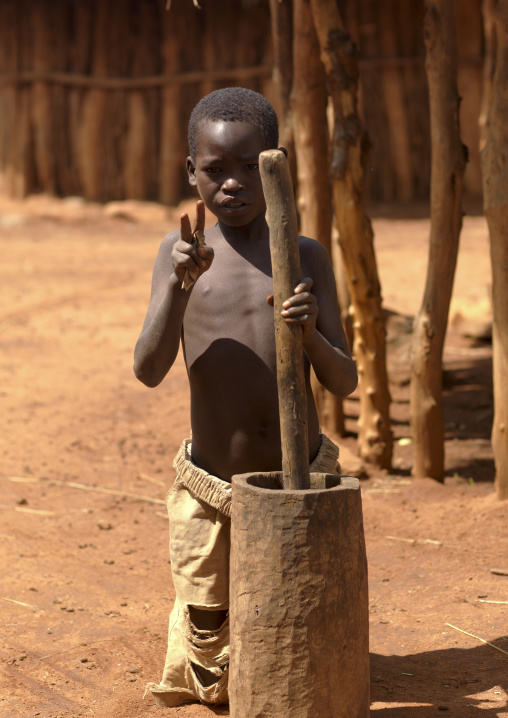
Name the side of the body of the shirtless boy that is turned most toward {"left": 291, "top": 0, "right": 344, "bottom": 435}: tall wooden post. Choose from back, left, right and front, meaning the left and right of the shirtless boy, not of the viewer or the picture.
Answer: back

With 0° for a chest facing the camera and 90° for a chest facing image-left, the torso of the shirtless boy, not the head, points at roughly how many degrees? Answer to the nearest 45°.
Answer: approximately 0°

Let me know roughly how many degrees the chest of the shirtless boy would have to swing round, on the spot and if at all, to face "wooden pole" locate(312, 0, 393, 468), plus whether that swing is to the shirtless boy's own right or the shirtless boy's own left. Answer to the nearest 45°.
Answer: approximately 180°

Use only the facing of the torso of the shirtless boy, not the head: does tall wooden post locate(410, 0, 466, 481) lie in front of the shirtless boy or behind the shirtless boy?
behind

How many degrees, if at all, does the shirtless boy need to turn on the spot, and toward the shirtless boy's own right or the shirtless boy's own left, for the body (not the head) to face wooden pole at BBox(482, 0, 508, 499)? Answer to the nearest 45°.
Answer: approximately 135° to the shirtless boy's own left
